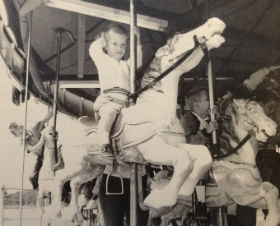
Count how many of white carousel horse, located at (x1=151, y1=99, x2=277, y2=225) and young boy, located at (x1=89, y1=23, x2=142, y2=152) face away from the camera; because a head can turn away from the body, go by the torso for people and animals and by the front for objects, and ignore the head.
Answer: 0

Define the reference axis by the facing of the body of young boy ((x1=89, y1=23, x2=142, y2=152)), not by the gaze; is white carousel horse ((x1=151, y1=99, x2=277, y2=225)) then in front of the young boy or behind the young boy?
in front

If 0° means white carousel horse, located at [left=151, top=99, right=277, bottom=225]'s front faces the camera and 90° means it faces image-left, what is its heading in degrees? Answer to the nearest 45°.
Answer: approximately 270°

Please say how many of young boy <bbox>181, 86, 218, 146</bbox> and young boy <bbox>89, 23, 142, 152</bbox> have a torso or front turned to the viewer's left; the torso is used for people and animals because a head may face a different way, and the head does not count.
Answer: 0

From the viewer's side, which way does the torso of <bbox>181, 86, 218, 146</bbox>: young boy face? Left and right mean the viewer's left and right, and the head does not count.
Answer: facing the viewer and to the right of the viewer

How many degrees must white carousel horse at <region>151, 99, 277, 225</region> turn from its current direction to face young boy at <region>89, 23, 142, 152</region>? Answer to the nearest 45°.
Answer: approximately 180°
